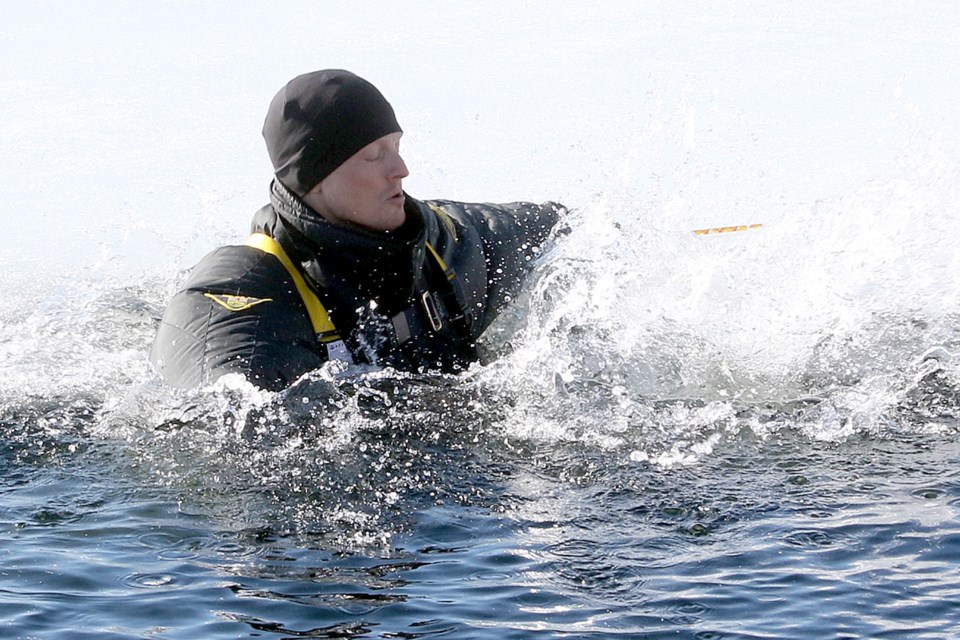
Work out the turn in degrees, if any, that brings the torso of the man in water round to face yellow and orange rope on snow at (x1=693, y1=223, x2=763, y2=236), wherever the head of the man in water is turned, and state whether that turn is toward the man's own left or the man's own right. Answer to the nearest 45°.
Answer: approximately 90° to the man's own left

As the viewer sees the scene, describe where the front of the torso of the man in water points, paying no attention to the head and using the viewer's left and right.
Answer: facing the viewer and to the right of the viewer

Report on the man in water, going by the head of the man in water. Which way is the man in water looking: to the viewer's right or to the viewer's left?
to the viewer's right
